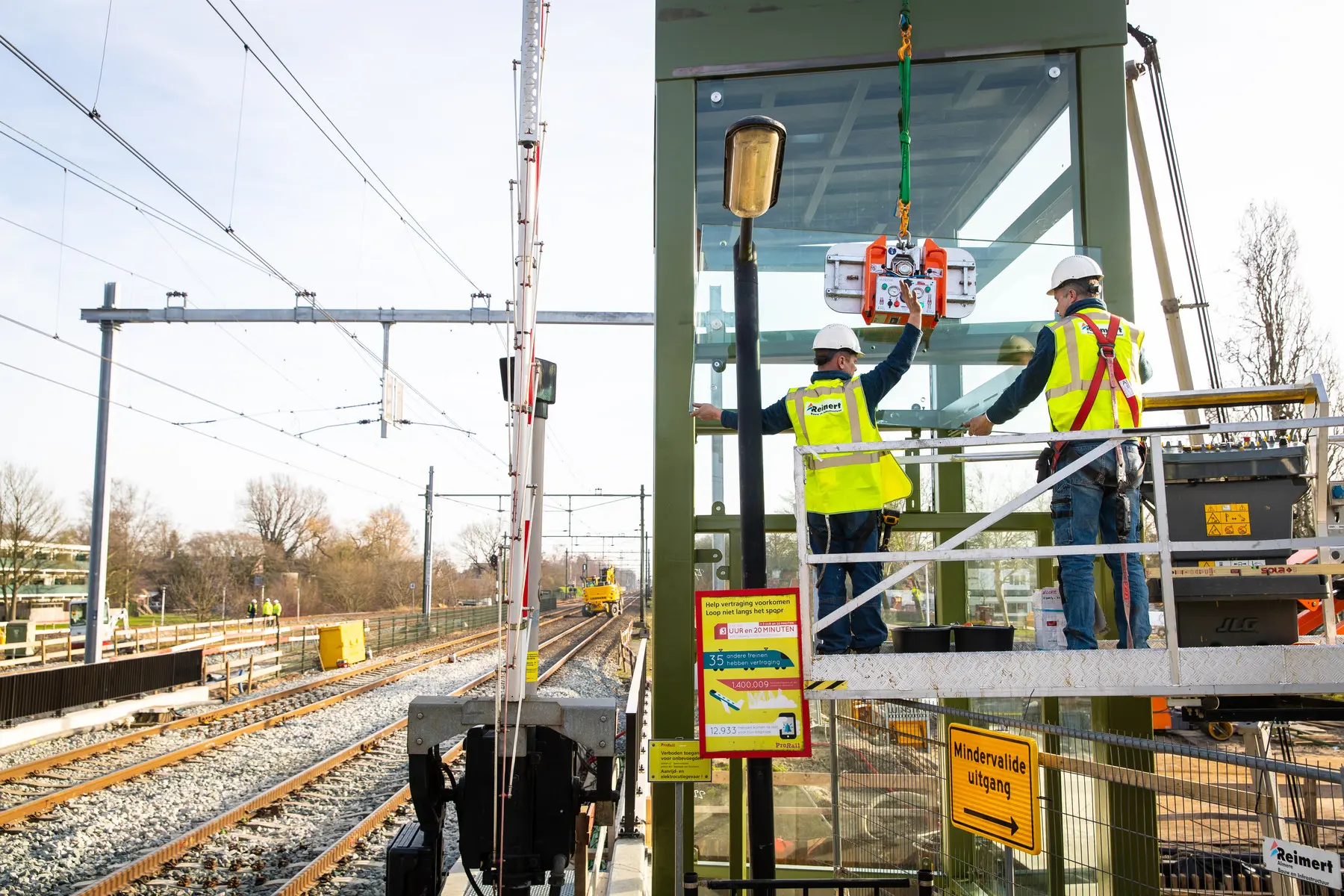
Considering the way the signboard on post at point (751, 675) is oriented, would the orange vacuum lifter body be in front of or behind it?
behind

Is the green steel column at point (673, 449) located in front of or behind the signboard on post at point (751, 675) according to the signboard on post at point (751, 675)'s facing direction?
behind

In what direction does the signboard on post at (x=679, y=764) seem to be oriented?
toward the camera

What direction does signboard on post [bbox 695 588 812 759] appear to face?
toward the camera

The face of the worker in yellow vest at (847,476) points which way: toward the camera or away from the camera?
away from the camera

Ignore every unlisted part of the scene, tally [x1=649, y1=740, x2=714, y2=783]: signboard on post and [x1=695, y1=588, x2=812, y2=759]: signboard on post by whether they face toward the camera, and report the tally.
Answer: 2

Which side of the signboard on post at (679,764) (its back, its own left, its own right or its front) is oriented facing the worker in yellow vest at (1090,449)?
left
